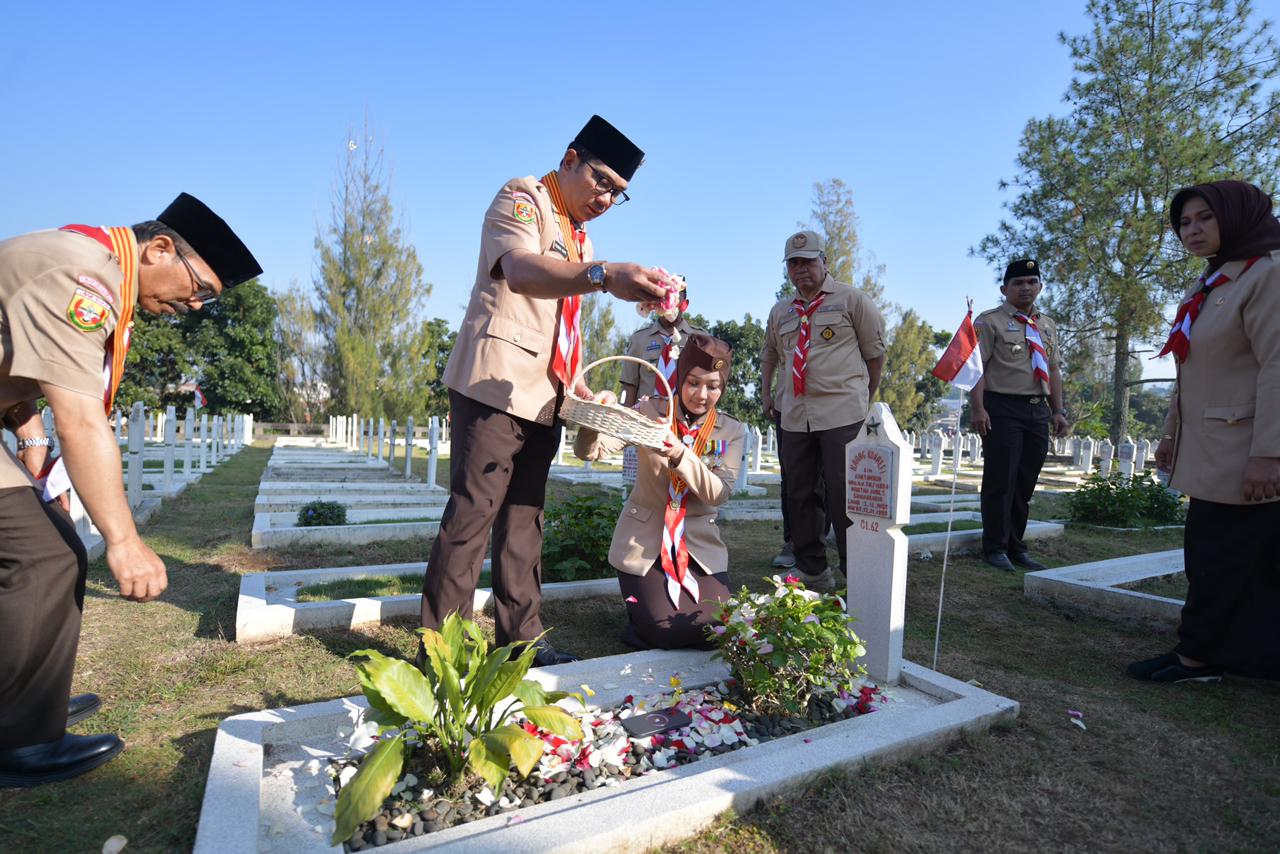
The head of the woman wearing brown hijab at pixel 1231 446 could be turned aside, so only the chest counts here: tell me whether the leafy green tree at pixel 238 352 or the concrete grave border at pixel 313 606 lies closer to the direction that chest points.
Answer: the concrete grave border

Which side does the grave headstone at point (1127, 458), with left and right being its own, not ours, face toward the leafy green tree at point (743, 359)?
right

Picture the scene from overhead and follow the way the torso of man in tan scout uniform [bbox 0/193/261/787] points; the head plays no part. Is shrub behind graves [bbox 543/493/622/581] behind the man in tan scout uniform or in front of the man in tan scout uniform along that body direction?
in front

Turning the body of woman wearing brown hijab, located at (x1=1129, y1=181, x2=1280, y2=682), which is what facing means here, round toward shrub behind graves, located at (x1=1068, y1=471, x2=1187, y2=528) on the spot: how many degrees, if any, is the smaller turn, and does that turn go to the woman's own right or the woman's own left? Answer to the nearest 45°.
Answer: approximately 135° to the woman's own right

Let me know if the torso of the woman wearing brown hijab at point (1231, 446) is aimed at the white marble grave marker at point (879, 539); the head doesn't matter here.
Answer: yes

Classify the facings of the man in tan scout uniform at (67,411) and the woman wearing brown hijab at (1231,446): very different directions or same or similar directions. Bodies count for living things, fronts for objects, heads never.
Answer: very different directions

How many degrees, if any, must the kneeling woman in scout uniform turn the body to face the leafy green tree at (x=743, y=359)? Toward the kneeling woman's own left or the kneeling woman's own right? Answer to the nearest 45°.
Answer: approximately 180°

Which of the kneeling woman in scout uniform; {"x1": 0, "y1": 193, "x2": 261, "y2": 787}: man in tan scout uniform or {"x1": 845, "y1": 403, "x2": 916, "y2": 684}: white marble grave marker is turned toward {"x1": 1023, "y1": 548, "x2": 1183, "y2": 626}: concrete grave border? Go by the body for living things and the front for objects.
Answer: the man in tan scout uniform

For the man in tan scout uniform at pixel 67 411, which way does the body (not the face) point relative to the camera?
to the viewer's right

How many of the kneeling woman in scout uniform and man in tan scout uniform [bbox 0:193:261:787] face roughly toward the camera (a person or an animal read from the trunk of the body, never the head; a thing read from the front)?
1

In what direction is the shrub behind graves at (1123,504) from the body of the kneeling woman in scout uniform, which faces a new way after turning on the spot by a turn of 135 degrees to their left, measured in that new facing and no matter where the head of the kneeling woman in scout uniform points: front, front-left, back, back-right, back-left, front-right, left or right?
front

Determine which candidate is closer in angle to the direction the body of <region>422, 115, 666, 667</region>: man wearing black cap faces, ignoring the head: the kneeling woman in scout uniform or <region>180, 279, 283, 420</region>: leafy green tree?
the kneeling woman in scout uniform

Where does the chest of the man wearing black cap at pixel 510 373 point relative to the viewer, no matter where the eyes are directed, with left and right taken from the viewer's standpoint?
facing the viewer and to the right of the viewer

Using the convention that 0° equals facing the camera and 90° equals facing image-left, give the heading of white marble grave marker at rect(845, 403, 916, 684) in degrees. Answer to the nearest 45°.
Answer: approximately 45°
